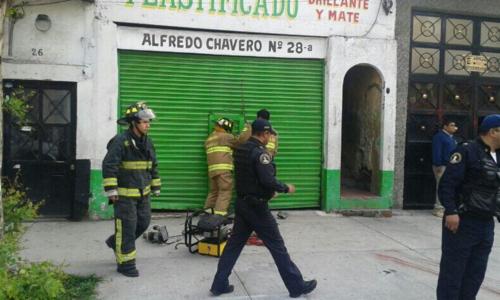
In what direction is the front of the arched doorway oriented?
toward the camera

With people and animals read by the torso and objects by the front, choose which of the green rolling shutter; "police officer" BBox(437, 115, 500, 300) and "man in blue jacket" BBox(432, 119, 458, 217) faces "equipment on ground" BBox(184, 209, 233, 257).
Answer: the green rolling shutter

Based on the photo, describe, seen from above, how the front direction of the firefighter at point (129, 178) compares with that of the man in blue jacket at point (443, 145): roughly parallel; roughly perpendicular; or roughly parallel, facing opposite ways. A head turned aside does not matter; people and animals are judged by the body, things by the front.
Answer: roughly parallel

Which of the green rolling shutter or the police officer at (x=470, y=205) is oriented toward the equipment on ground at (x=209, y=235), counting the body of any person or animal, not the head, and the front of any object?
the green rolling shutter

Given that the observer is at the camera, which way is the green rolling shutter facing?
facing the viewer

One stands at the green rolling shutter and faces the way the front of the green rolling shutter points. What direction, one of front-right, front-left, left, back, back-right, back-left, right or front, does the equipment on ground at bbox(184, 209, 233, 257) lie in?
front

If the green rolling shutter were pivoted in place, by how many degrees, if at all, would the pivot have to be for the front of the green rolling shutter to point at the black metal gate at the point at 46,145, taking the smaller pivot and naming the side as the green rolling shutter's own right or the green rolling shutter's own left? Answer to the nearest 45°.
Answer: approximately 90° to the green rolling shutter's own right

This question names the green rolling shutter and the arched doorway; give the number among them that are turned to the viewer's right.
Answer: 0

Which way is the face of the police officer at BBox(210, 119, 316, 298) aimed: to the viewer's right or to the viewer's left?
to the viewer's right

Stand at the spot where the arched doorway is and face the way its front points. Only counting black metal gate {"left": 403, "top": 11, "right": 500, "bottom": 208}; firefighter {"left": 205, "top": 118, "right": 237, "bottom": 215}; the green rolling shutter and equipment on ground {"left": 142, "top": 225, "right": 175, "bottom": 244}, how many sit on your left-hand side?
1

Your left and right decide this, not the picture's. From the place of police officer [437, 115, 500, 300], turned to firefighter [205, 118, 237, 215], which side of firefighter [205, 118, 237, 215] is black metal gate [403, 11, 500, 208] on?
right
